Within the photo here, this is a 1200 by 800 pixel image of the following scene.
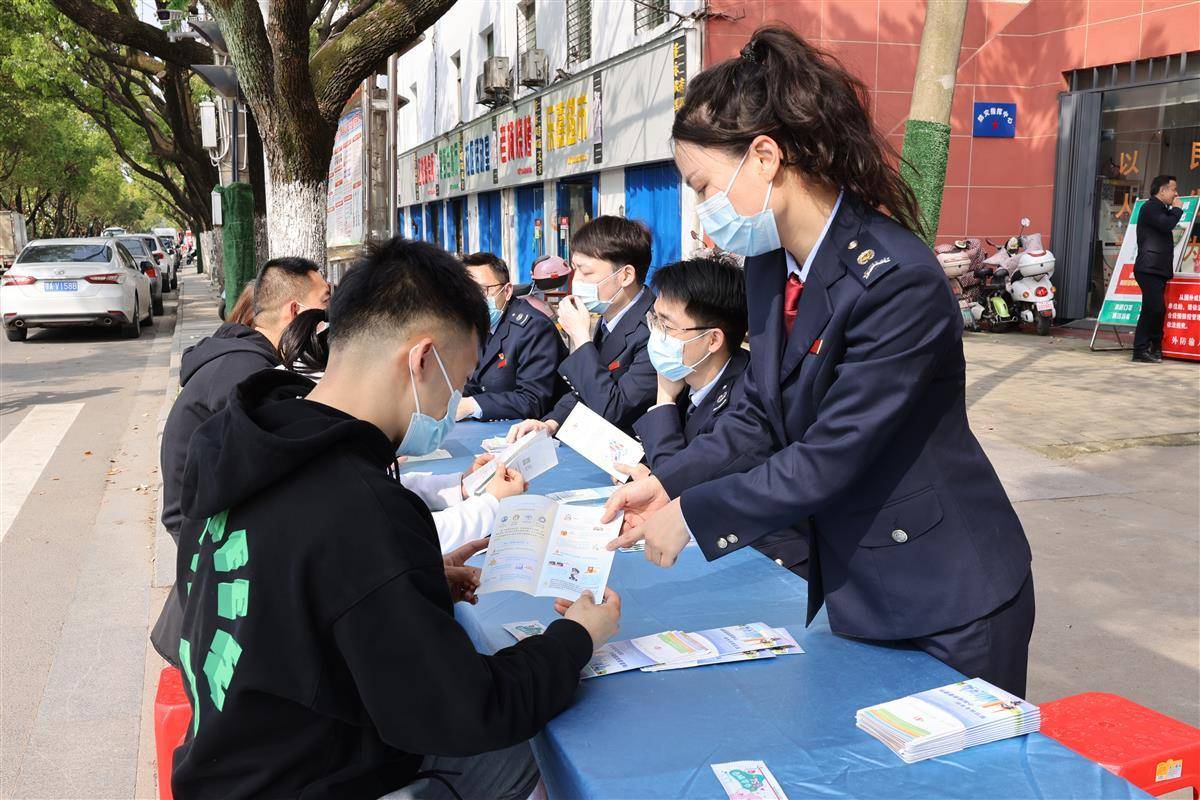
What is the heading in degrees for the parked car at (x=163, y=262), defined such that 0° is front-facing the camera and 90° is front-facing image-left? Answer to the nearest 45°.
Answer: approximately 180°

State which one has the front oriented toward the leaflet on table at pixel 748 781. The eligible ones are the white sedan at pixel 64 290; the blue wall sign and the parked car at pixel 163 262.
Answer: the blue wall sign

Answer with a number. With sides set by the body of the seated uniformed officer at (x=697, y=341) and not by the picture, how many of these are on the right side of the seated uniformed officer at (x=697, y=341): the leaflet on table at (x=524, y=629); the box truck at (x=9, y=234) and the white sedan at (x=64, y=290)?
2

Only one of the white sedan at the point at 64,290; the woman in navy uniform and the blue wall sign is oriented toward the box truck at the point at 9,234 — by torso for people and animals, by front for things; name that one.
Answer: the white sedan

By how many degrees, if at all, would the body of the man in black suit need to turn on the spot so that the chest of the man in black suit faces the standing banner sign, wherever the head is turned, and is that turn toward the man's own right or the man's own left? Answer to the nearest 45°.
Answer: approximately 90° to the man's own left

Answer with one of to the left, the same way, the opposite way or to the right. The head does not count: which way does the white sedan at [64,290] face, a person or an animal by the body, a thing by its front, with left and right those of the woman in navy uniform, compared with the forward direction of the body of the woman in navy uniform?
to the right
